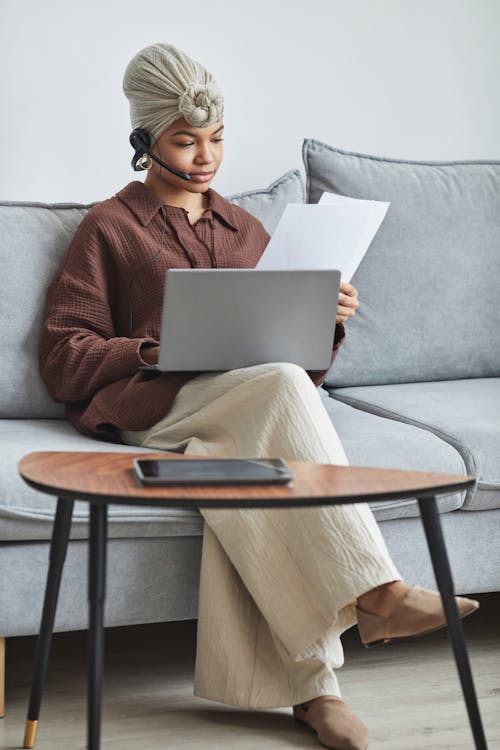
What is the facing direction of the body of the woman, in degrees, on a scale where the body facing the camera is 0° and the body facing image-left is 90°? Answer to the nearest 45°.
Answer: approximately 315°

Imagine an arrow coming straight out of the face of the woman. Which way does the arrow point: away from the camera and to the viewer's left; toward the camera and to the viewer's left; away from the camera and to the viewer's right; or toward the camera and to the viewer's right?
toward the camera and to the viewer's right

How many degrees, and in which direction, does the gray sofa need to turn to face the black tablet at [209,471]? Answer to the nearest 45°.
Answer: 0° — it already faces it

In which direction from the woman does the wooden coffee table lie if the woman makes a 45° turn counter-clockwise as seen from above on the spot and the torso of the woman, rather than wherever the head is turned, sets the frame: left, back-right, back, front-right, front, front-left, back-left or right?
right

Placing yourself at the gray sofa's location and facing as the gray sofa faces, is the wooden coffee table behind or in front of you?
in front

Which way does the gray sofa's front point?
toward the camera
